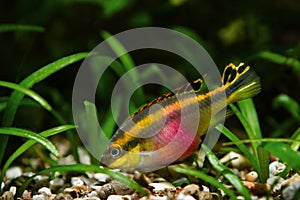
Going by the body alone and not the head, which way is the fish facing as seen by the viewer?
to the viewer's left

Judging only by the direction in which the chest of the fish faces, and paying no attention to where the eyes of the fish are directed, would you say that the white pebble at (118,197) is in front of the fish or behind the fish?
in front

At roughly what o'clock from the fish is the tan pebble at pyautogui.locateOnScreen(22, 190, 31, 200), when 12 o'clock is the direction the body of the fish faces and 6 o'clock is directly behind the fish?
The tan pebble is roughly at 12 o'clock from the fish.

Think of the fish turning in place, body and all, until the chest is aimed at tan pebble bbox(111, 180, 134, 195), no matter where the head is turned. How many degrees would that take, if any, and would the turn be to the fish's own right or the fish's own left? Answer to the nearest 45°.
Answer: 0° — it already faces it

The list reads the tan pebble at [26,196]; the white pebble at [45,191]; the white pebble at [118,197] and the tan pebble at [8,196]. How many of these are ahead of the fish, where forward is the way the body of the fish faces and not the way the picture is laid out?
4

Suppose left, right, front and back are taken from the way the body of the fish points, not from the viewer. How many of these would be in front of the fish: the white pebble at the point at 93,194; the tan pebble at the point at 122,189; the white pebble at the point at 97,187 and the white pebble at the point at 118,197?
4

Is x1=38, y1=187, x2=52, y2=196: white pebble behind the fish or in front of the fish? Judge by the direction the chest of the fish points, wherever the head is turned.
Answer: in front
